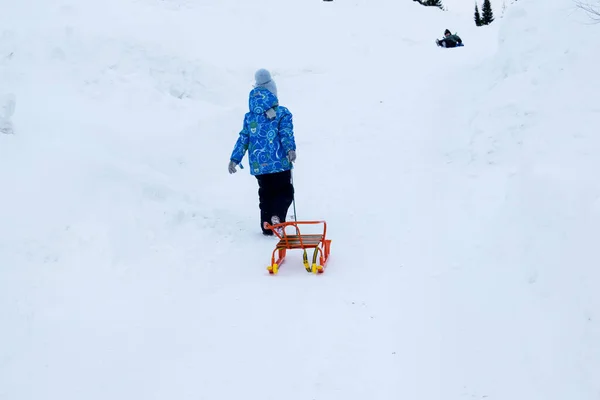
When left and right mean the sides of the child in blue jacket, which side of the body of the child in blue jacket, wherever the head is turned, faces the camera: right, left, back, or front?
back
